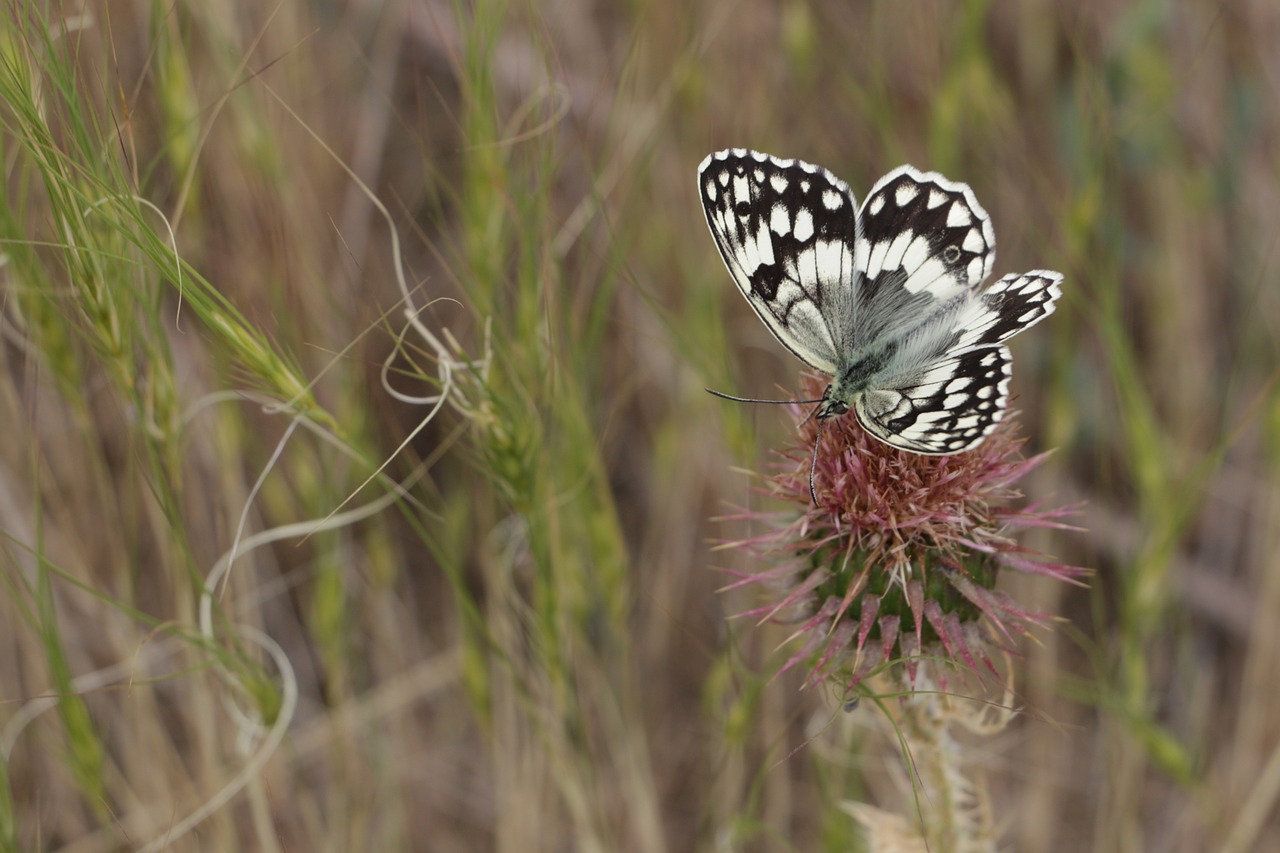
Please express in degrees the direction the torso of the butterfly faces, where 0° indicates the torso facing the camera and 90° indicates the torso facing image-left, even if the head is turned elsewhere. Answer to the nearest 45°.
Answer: approximately 45°
